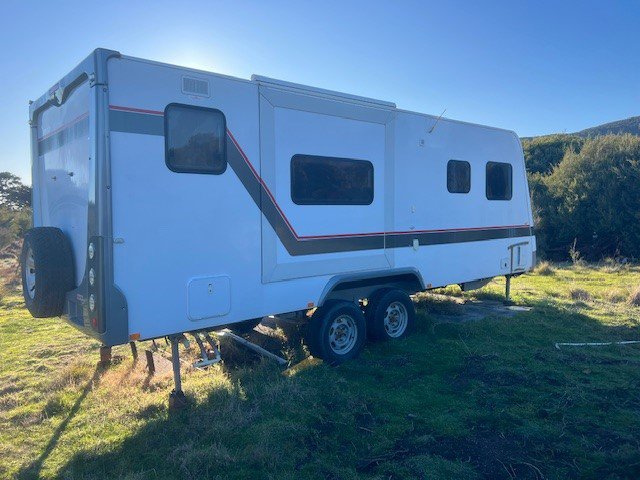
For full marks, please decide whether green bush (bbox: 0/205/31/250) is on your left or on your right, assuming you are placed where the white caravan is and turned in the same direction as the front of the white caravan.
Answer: on your left

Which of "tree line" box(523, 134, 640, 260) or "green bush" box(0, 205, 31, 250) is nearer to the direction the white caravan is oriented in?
the tree line

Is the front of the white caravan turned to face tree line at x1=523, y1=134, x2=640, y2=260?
yes

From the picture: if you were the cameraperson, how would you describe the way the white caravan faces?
facing away from the viewer and to the right of the viewer

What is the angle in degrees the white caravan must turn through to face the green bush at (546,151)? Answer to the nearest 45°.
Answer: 0° — it already faces it
